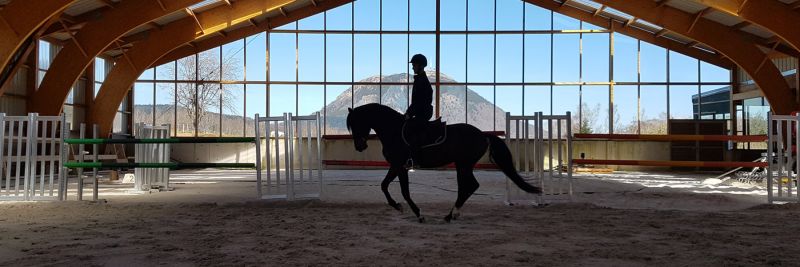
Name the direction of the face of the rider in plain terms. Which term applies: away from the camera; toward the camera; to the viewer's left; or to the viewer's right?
to the viewer's left

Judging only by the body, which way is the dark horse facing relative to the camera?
to the viewer's left

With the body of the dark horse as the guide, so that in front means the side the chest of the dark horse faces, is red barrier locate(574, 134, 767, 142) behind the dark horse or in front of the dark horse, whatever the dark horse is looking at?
behind

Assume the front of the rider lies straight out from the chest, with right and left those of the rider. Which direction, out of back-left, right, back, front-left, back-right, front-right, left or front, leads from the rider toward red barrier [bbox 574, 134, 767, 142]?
back-right

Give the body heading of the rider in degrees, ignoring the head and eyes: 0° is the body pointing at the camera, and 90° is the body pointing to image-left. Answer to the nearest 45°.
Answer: approximately 90°
